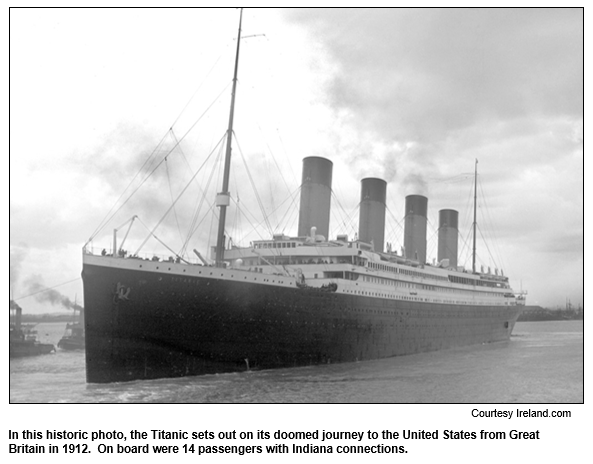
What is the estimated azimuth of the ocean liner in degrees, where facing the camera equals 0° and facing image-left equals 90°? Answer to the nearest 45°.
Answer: approximately 45°
